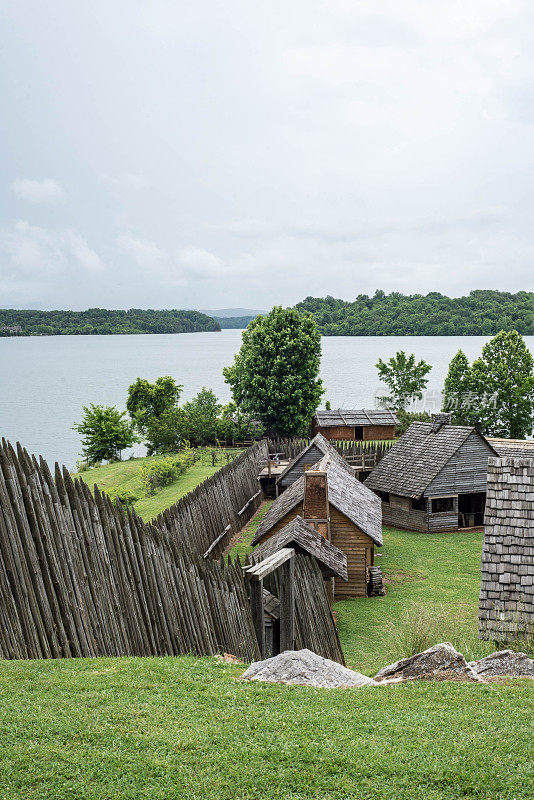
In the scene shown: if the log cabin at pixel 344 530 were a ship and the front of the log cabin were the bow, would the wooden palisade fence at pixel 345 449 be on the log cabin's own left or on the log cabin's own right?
on the log cabin's own left

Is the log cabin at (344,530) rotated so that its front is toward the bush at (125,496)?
no

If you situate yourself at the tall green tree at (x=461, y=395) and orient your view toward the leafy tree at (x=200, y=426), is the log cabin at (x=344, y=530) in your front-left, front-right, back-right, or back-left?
front-left

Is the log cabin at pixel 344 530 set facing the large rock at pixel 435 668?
no

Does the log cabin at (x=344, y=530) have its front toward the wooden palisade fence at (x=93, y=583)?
no

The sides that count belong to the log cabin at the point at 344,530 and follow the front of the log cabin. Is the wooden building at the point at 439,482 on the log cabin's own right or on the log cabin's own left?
on the log cabin's own left

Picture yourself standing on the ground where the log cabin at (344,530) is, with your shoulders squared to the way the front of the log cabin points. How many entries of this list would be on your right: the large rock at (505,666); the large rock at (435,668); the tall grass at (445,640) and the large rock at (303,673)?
4

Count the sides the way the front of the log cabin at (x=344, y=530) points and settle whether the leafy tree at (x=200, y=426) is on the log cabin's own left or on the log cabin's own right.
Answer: on the log cabin's own left

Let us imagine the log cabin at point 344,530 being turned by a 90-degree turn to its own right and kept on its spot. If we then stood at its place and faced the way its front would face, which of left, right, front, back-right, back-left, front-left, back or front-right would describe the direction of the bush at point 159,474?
back-right
